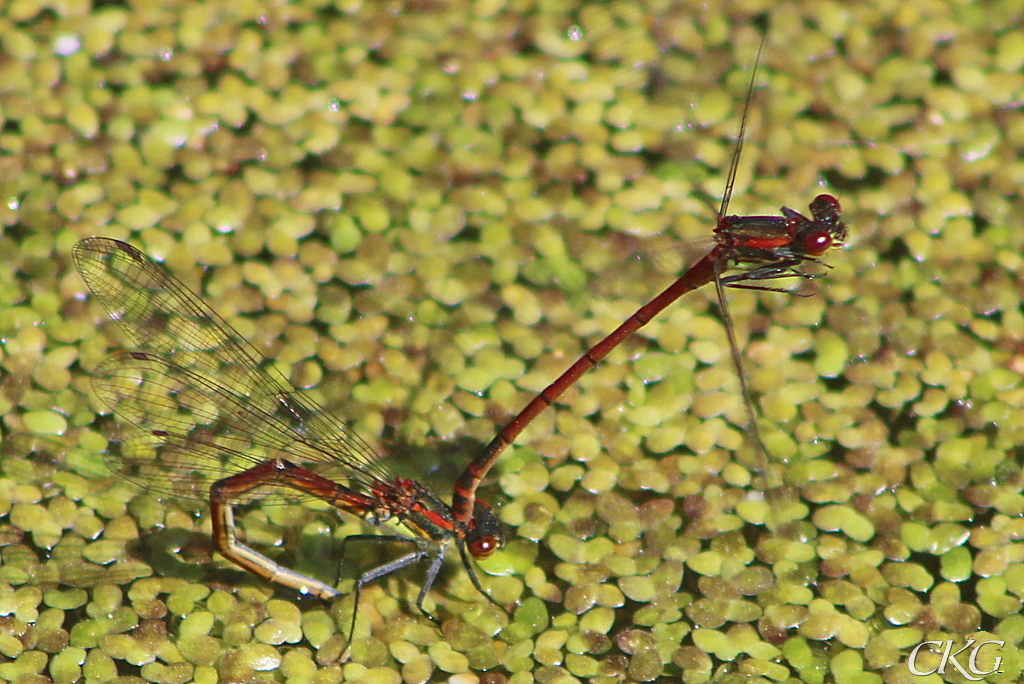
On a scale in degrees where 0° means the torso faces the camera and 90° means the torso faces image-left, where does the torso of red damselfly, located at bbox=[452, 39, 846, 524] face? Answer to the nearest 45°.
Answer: approximately 270°

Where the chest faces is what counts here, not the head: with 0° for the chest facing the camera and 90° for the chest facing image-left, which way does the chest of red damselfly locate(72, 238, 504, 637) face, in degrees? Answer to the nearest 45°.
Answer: approximately 270°
